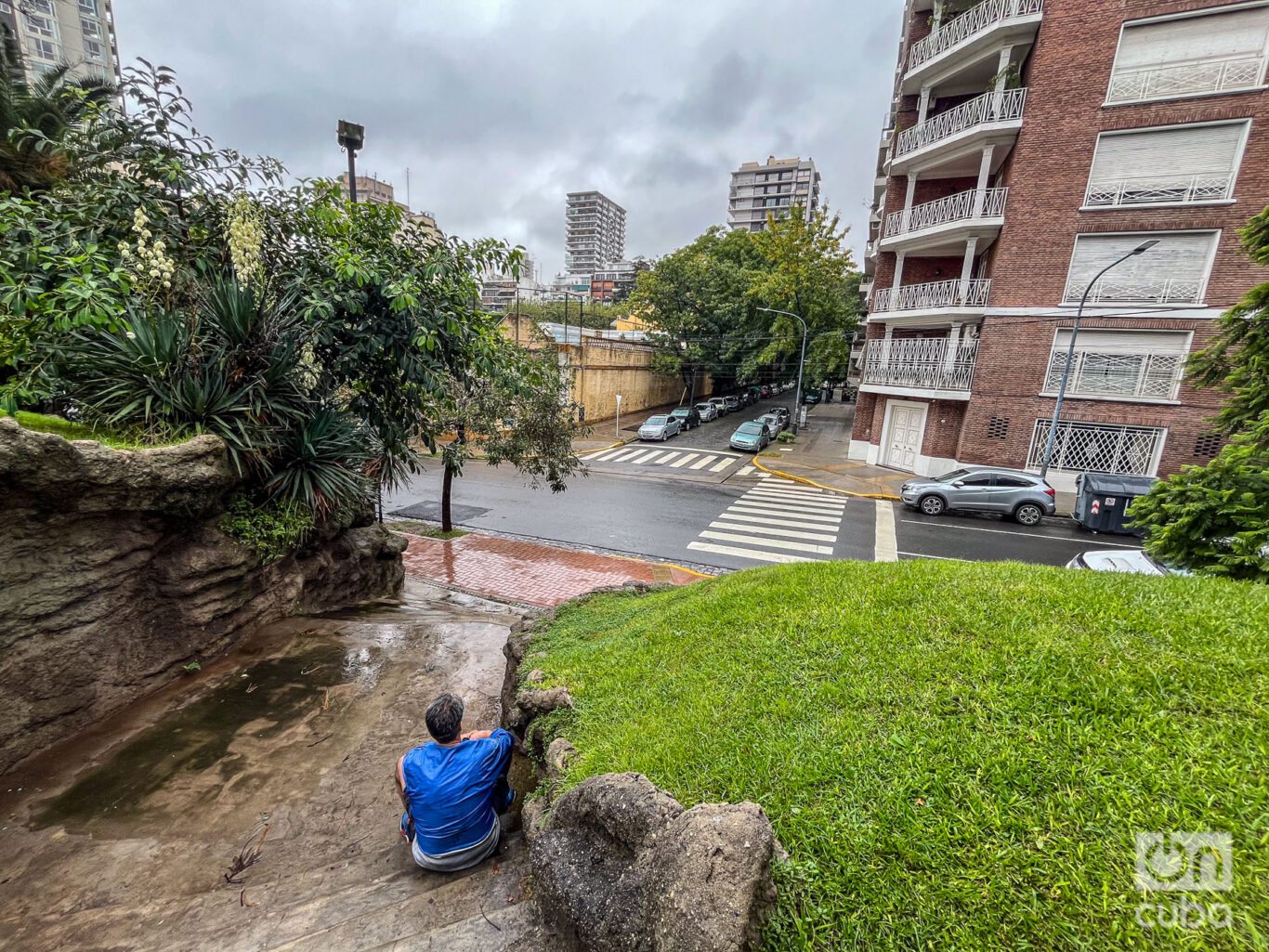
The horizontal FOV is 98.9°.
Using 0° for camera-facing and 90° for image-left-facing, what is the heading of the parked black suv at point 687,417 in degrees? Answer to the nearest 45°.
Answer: approximately 45°

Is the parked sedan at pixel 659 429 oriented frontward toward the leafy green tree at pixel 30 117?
yes

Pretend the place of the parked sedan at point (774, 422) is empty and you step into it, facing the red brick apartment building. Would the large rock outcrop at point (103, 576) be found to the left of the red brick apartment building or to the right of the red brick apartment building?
right

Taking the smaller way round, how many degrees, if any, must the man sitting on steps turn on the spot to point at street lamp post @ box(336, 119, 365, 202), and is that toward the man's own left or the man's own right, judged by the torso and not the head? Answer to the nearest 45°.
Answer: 0° — they already face it

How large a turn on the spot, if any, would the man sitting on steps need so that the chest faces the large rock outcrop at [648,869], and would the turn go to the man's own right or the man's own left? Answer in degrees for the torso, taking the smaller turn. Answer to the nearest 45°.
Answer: approximately 135° to the man's own right

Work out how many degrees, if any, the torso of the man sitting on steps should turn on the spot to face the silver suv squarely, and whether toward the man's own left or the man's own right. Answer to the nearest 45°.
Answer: approximately 45° to the man's own right

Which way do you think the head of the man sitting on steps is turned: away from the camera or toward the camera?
away from the camera

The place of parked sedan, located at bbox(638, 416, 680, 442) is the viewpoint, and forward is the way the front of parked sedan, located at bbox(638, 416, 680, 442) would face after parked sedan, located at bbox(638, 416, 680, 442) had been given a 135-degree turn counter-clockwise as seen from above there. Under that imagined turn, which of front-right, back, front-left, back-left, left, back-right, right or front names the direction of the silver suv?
front-right

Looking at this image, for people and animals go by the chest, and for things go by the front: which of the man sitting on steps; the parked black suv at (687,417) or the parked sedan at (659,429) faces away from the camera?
the man sitting on steps

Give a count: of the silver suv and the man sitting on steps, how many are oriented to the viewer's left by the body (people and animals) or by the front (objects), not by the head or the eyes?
1

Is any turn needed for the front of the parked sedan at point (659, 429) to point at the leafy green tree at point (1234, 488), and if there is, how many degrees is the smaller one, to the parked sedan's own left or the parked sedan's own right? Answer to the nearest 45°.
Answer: approximately 45° to the parked sedan's own left

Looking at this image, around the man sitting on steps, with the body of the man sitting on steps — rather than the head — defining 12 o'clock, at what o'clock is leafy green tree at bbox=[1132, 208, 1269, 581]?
The leafy green tree is roughly at 3 o'clock from the man sitting on steps.

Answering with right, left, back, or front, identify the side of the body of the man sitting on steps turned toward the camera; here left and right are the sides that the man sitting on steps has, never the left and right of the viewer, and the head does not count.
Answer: back

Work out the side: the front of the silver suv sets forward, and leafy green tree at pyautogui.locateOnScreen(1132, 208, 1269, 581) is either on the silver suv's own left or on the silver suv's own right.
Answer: on the silver suv's own left

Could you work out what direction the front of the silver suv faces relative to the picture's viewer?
facing to the left of the viewer
